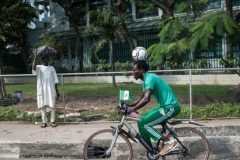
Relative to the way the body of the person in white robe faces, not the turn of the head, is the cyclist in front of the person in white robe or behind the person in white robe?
in front

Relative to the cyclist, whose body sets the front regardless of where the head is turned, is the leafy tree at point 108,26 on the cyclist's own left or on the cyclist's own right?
on the cyclist's own right

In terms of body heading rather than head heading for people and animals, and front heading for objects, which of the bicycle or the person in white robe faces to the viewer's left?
the bicycle

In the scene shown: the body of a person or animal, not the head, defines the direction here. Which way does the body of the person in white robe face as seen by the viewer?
toward the camera

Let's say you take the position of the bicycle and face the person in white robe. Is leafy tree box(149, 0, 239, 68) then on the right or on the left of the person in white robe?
right

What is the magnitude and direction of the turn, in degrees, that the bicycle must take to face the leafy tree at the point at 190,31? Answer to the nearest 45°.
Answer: approximately 90° to its right

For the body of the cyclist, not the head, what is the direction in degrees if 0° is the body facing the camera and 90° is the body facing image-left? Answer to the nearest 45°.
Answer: approximately 90°

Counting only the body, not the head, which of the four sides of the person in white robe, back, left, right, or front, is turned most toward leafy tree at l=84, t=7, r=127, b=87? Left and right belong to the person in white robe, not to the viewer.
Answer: back

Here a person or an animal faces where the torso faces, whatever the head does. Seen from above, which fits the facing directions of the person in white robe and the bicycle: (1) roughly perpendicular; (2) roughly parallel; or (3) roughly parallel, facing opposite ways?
roughly perpendicular
